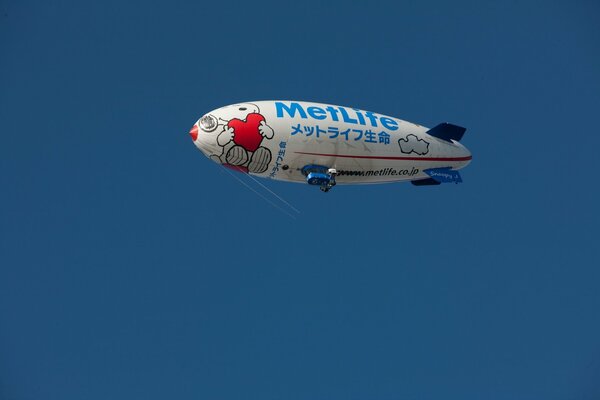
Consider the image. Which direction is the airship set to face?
to the viewer's left
